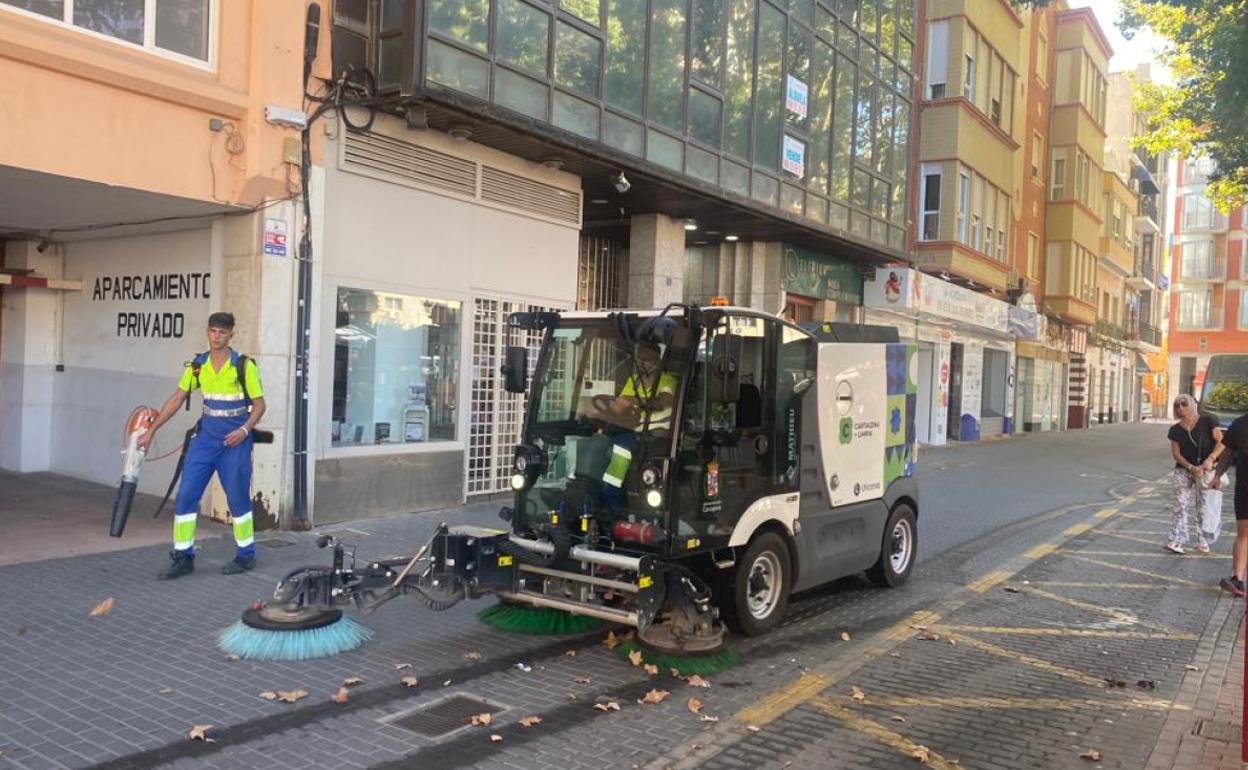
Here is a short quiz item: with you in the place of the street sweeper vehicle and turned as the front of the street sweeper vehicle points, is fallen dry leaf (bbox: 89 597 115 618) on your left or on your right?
on your right

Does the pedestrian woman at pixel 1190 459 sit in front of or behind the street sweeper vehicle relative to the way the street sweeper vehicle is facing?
behind

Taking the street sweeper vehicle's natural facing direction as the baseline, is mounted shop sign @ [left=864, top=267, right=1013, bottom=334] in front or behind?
behind

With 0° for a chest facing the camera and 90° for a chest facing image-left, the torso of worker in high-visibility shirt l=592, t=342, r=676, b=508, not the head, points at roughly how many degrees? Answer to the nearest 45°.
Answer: approximately 45°

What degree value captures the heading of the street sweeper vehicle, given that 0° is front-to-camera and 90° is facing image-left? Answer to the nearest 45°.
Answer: approximately 45°

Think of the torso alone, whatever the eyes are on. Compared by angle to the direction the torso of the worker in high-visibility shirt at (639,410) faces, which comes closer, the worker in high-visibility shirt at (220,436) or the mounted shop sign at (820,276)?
the worker in high-visibility shirt at (220,436)
